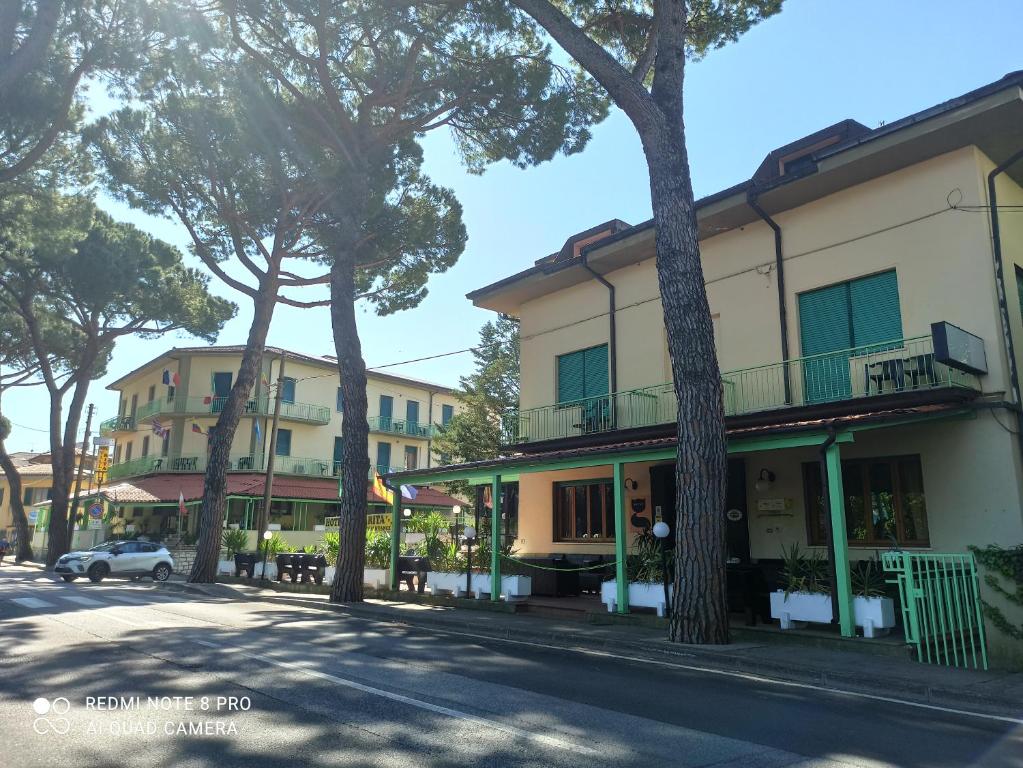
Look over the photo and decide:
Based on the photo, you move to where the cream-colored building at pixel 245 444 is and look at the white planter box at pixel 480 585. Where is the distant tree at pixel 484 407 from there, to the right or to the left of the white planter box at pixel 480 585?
left

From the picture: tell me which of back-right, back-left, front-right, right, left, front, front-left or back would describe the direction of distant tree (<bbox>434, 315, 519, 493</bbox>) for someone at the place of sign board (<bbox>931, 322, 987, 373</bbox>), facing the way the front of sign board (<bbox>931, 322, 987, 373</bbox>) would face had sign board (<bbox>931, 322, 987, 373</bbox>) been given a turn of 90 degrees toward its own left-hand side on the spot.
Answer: left

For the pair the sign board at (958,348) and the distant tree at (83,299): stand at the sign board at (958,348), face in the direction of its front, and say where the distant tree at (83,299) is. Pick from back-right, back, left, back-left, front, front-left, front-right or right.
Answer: back-right

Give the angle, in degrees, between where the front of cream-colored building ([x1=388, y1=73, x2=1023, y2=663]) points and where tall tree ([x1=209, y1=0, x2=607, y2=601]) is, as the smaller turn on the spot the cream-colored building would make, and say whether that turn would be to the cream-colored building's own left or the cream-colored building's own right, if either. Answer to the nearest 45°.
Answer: approximately 45° to the cream-colored building's own right

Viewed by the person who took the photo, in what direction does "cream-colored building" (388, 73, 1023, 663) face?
facing the viewer and to the left of the viewer

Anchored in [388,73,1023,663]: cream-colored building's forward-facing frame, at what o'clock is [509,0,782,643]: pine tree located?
The pine tree is roughly at 12 o'clock from the cream-colored building.

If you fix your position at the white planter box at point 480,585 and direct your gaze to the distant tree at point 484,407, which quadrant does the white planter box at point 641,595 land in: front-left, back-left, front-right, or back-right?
back-right

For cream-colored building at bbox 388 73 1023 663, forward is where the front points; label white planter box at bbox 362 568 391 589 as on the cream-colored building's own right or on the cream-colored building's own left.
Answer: on the cream-colored building's own right

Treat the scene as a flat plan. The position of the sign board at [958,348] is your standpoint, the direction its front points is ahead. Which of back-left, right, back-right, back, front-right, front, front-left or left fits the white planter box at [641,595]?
back-right

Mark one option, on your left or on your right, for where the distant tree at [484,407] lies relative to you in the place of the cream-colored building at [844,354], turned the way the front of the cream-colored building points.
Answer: on your right
